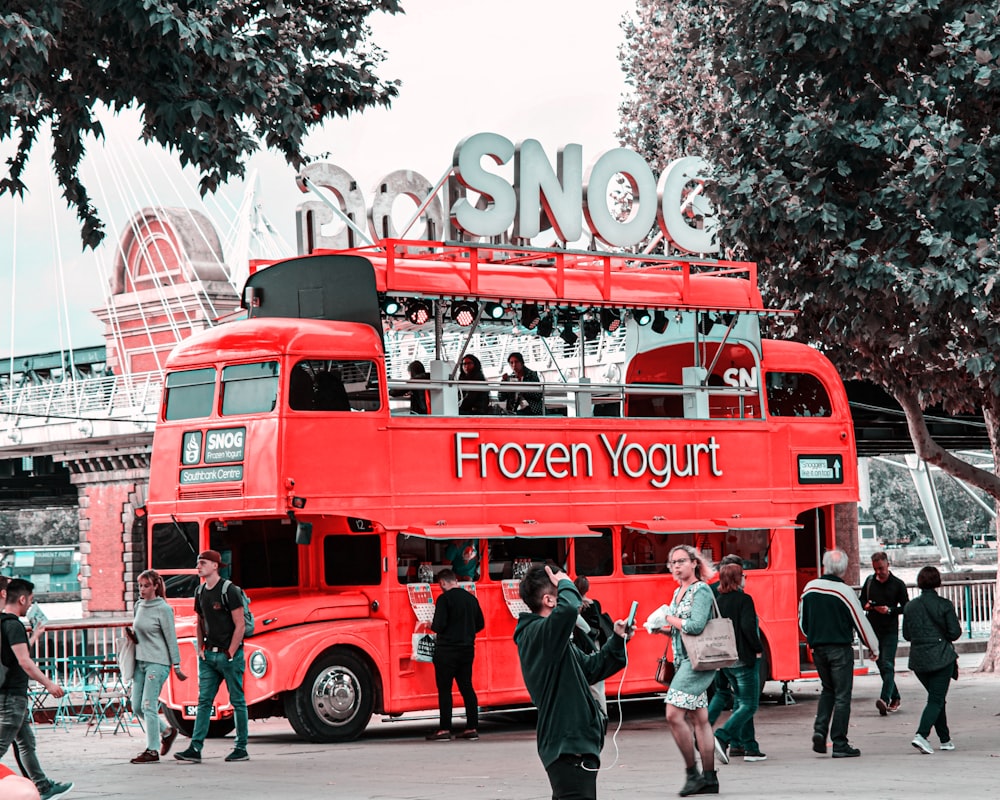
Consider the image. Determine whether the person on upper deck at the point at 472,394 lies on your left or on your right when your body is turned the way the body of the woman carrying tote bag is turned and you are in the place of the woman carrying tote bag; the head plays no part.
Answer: on your right

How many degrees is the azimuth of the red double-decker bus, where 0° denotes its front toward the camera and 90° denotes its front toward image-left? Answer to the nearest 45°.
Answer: approximately 45°

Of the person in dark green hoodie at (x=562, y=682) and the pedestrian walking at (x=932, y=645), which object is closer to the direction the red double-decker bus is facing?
the person in dark green hoodie

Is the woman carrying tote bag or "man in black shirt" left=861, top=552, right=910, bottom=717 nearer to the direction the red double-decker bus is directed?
the woman carrying tote bag

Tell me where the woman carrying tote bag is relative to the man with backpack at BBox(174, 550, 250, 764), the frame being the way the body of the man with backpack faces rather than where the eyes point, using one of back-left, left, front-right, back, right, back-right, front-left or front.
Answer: left

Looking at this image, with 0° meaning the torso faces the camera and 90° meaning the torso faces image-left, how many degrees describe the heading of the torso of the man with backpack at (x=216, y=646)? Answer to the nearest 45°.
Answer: approximately 45°

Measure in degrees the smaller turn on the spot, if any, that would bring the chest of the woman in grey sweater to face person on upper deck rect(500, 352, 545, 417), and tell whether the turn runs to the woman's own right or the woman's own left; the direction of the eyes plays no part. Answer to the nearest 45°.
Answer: approximately 180°

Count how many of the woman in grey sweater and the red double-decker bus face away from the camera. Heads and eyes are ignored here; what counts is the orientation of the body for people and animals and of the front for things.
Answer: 0

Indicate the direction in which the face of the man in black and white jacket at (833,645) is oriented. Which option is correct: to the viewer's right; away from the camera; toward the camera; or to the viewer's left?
away from the camera

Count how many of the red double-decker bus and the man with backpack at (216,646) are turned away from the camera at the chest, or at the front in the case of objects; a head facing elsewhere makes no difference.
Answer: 0
